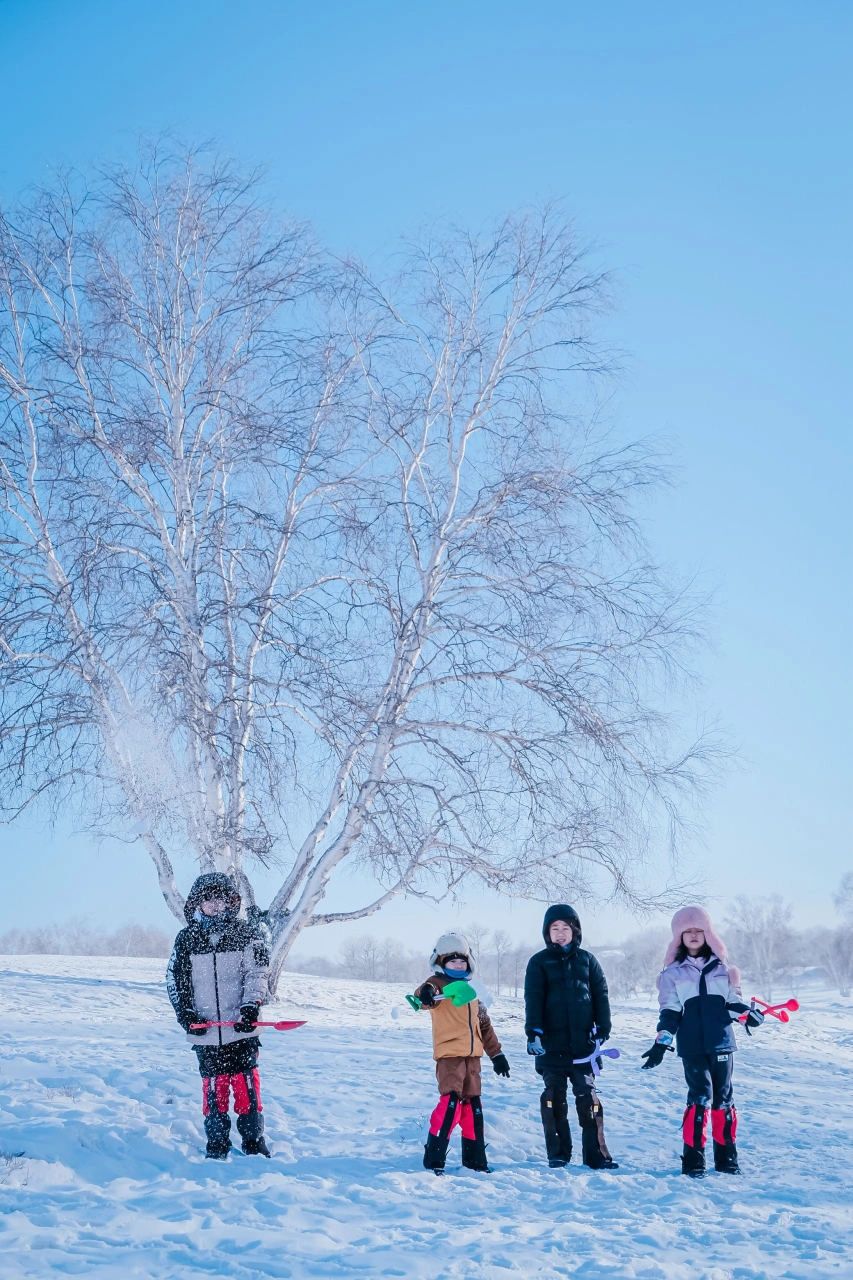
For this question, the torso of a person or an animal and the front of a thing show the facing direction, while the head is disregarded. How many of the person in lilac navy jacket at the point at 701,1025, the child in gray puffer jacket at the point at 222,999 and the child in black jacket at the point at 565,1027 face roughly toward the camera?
3

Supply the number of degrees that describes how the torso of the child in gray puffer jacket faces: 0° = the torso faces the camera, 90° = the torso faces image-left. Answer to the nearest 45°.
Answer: approximately 0°
